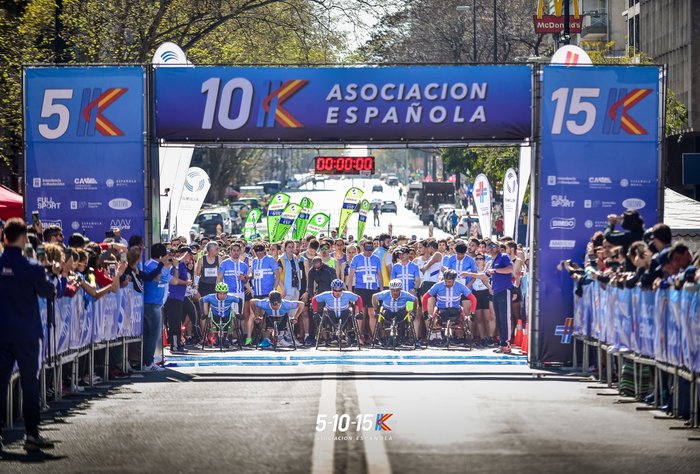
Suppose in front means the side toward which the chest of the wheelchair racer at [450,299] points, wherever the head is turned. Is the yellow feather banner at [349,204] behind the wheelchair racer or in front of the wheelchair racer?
behind

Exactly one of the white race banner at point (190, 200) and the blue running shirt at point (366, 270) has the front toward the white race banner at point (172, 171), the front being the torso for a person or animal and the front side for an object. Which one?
the white race banner at point (190, 200)

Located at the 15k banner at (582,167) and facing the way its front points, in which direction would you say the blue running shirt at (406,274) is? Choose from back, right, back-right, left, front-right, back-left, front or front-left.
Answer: back-right

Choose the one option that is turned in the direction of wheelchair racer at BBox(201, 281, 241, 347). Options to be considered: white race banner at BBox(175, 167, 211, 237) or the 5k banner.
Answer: the white race banner

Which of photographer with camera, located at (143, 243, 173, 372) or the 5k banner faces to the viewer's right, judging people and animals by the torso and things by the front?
the photographer with camera

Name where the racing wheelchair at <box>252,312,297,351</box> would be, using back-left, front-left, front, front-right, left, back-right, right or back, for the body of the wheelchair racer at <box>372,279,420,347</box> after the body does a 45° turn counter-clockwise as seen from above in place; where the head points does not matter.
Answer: back-right

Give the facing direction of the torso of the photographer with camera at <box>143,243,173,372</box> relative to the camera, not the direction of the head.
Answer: to the viewer's right

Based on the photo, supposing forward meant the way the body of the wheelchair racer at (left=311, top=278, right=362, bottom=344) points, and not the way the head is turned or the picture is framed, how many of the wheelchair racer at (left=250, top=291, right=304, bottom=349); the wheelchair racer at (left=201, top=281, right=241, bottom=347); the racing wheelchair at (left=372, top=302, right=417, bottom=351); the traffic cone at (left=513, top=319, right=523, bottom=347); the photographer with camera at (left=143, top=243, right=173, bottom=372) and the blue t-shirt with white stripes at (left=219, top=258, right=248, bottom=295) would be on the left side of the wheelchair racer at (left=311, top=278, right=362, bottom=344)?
2
